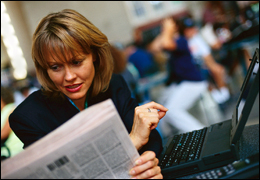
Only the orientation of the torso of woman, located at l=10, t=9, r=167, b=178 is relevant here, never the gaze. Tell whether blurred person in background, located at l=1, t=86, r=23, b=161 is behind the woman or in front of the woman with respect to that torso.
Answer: behind

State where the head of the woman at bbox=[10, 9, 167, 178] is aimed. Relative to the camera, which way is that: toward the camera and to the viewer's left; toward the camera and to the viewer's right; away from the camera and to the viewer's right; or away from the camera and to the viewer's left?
toward the camera and to the viewer's left

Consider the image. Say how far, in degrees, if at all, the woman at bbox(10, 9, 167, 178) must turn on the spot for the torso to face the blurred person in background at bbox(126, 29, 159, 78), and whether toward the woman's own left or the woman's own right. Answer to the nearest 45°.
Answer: approximately 180°

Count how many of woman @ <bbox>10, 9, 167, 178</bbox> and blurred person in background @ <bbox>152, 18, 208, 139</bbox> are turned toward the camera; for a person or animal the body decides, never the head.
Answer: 1

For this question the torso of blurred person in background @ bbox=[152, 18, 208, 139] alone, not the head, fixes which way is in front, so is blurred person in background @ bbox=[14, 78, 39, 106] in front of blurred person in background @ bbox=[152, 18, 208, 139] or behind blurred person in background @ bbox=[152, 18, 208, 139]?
in front

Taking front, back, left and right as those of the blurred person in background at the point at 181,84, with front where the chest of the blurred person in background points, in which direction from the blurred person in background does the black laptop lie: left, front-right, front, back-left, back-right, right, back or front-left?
left

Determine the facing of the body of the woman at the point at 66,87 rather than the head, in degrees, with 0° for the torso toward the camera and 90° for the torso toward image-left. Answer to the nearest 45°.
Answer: approximately 0°

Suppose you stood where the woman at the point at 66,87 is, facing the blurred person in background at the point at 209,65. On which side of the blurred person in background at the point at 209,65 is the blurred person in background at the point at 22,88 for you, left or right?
left

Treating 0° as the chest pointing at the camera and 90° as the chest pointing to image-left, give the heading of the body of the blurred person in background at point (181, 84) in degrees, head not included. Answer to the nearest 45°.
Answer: approximately 90°

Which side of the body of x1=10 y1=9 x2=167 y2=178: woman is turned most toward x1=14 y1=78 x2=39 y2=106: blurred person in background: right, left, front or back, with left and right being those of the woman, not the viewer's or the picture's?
back

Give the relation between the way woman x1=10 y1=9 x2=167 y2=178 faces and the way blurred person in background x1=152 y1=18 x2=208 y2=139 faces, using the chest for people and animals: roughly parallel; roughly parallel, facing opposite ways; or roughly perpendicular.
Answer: roughly perpendicular

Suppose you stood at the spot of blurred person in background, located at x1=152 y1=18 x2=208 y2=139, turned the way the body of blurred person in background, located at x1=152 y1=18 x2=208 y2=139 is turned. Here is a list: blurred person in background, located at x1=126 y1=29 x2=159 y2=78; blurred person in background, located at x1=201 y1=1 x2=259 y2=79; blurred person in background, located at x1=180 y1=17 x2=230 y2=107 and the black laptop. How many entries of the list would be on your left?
1
